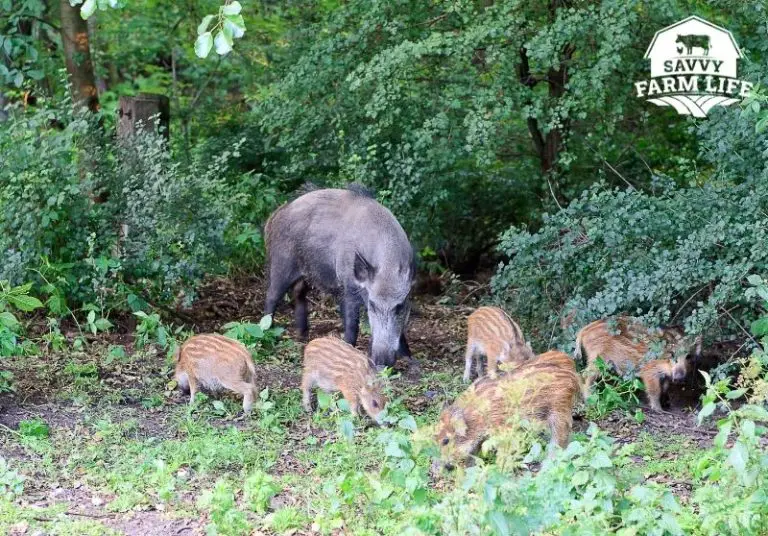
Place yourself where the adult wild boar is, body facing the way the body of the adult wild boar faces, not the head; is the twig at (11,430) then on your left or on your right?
on your right

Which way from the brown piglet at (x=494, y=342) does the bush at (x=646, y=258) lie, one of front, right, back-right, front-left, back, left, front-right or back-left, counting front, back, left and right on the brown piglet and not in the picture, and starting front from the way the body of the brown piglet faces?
front

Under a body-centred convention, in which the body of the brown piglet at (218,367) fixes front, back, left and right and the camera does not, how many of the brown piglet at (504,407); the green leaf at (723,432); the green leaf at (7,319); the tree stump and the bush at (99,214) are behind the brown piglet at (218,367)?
2

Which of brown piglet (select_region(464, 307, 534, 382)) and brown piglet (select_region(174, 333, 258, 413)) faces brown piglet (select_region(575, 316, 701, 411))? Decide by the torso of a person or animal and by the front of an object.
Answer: brown piglet (select_region(464, 307, 534, 382))

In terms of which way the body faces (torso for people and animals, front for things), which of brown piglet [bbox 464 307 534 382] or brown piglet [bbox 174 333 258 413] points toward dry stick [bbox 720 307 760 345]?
brown piglet [bbox 464 307 534 382]

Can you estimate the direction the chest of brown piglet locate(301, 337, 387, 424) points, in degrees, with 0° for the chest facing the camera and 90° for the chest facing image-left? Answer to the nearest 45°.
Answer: approximately 315°

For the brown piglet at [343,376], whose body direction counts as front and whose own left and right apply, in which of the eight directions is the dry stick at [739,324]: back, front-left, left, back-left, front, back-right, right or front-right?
front-left

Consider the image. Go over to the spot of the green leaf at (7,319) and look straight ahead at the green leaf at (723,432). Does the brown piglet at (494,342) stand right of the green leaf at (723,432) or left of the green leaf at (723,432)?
left

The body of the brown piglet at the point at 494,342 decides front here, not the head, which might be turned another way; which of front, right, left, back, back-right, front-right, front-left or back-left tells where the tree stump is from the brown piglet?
back-left

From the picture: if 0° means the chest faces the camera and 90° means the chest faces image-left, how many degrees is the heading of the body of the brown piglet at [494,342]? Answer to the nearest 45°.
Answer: approximately 270°
